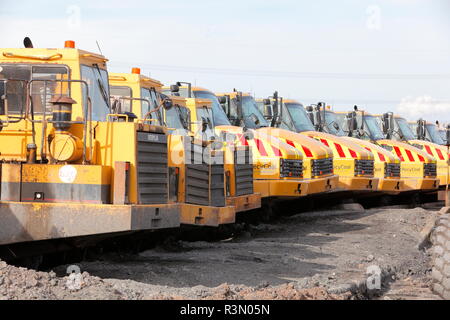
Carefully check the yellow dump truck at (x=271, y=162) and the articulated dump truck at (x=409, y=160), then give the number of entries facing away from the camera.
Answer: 0

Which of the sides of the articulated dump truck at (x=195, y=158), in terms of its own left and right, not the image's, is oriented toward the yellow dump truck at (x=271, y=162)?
left

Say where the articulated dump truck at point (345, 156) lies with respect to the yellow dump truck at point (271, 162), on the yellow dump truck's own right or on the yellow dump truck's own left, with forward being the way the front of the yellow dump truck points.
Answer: on the yellow dump truck's own left

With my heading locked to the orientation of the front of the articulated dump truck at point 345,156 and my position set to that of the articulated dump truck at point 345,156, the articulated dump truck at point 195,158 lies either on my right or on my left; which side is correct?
on my right

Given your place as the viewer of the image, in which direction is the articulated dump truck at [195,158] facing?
facing the viewer and to the right of the viewer

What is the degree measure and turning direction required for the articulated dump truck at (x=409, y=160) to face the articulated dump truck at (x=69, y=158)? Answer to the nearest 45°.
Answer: approximately 45° to its right

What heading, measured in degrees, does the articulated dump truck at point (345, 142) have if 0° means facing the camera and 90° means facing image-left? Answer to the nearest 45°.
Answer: approximately 315°

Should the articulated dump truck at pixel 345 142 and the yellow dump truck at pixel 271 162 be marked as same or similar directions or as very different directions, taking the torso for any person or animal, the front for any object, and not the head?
same or similar directions

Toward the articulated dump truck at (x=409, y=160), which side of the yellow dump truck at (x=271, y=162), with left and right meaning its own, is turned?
left

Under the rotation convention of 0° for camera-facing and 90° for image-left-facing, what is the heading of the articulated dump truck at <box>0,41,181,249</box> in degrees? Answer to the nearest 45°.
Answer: approximately 315°

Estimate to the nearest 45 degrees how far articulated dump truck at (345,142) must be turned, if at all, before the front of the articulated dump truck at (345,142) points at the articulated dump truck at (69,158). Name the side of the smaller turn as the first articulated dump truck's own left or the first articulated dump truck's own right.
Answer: approximately 45° to the first articulated dump truck's own right

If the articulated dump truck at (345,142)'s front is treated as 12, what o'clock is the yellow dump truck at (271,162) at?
The yellow dump truck is roughly at 2 o'clock from the articulated dump truck.

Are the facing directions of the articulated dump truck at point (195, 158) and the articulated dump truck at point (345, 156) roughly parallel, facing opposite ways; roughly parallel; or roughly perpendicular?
roughly parallel

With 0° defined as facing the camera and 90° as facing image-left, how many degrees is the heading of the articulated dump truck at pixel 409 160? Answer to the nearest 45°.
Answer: approximately 315°
